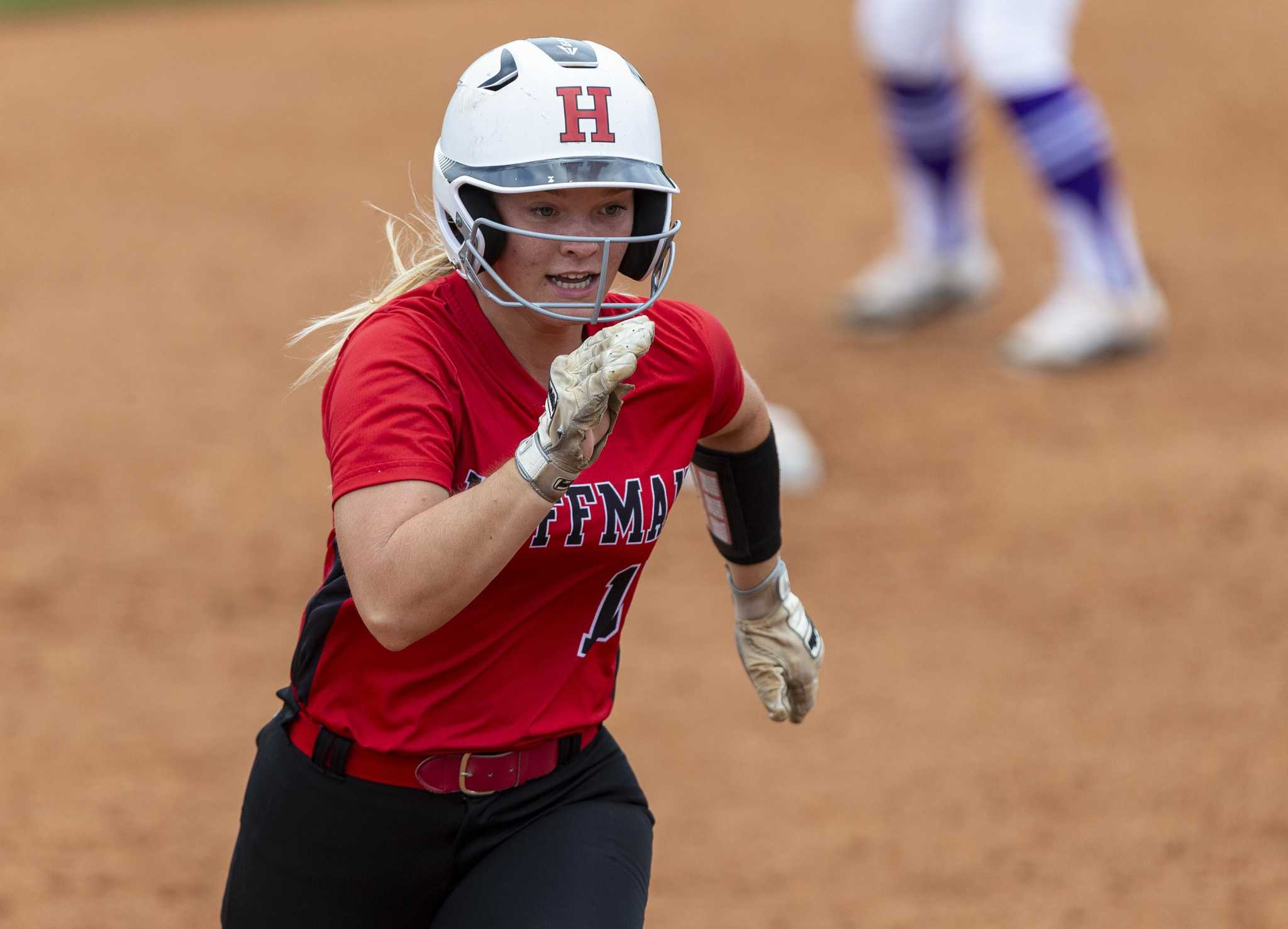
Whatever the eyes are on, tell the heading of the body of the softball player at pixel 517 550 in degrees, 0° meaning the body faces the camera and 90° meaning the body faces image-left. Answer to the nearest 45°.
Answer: approximately 315°
